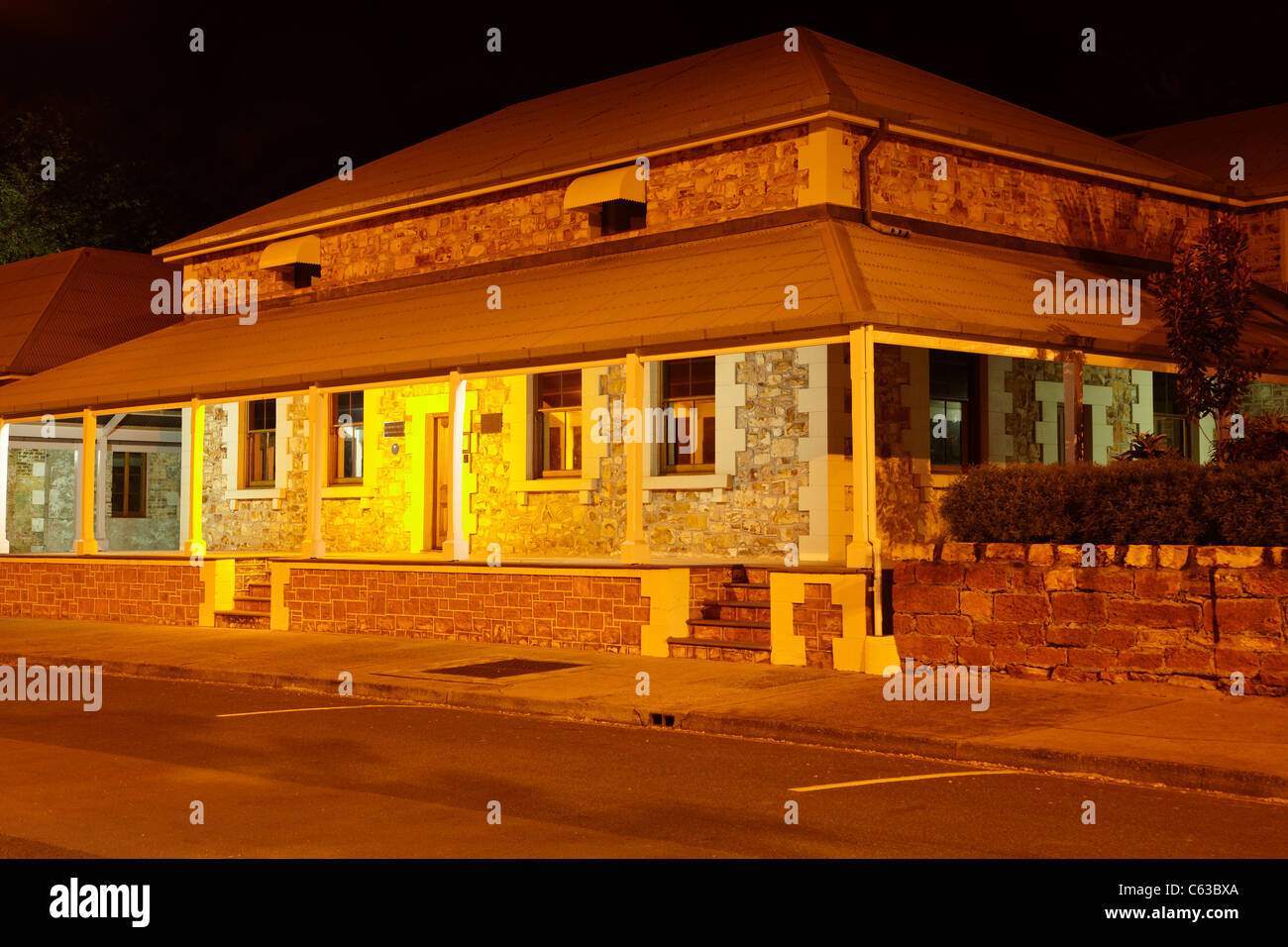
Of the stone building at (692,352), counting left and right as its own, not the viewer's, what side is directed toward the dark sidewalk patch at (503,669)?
front

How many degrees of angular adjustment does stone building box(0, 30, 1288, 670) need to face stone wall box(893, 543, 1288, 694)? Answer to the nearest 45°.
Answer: approximately 90° to its left

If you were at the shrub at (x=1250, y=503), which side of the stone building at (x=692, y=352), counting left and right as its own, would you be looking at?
left

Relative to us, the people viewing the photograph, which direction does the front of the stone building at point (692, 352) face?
facing the viewer and to the left of the viewer

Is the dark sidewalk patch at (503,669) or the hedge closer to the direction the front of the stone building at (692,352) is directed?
the dark sidewalk patch

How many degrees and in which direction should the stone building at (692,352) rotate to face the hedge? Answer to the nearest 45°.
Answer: approximately 90° to its left

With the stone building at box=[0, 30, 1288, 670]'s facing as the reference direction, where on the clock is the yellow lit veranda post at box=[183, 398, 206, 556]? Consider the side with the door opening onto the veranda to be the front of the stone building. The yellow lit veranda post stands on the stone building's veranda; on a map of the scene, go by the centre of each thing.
The yellow lit veranda post is roughly at 2 o'clock from the stone building.
